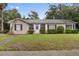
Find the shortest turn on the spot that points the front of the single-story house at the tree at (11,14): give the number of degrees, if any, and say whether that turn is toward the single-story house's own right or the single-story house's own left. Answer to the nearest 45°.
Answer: approximately 90° to the single-story house's own right

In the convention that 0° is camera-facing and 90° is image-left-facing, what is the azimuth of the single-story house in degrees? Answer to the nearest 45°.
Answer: approximately 0°
